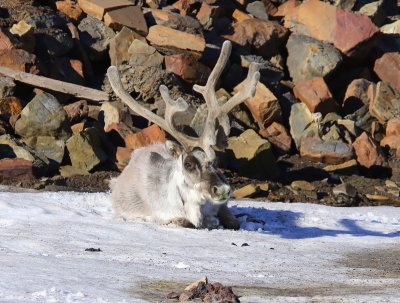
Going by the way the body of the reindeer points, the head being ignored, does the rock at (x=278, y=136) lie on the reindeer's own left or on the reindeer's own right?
on the reindeer's own left

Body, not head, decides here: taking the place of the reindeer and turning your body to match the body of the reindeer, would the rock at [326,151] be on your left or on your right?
on your left

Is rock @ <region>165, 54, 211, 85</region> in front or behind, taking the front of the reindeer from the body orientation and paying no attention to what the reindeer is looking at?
behind

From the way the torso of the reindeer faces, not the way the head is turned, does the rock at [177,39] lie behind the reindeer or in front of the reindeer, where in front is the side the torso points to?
behind

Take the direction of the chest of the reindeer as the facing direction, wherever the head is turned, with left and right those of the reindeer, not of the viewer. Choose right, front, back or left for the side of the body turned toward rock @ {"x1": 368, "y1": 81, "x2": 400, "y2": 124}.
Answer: left

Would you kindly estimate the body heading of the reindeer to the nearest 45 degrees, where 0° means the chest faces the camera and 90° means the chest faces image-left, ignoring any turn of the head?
approximately 315°

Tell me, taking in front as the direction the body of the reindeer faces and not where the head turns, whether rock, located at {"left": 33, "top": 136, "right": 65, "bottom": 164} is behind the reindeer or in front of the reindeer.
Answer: behind

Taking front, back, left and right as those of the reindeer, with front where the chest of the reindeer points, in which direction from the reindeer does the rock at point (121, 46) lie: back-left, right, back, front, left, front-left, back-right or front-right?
back-left

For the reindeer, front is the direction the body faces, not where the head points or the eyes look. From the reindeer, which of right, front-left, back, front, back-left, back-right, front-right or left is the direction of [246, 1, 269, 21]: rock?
back-left

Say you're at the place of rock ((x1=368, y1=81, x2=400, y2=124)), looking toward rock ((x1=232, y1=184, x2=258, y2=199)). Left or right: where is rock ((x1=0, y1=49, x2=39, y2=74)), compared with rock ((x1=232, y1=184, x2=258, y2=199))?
right

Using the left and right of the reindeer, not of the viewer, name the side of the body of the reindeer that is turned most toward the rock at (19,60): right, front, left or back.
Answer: back

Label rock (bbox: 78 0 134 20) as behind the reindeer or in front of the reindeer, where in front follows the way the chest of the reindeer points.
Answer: behind

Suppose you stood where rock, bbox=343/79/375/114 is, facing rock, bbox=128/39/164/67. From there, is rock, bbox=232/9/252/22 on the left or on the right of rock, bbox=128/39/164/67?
right

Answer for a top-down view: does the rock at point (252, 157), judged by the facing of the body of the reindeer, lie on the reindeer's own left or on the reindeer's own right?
on the reindeer's own left

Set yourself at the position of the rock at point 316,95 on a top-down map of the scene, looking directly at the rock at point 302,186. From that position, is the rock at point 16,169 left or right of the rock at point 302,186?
right

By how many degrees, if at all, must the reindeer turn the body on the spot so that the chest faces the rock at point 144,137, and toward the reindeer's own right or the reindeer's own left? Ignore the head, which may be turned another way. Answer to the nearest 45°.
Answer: approximately 135° to the reindeer's own left

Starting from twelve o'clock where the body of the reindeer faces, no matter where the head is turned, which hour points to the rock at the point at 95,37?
The rock is roughly at 7 o'clock from the reindeer.

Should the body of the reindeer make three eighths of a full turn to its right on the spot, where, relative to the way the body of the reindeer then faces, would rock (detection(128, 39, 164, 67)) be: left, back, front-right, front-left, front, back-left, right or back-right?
right
